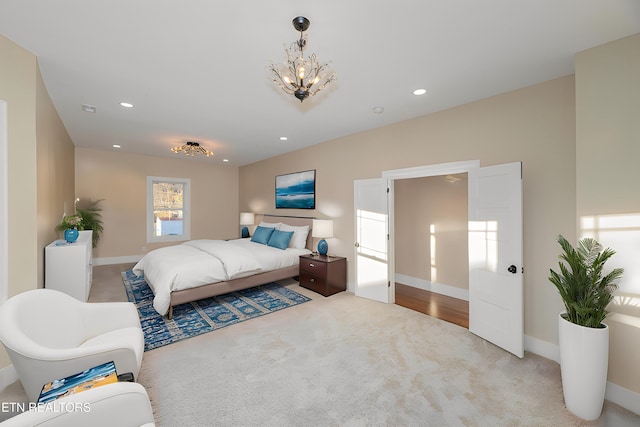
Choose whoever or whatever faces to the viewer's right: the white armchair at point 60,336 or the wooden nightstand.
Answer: the white armchair

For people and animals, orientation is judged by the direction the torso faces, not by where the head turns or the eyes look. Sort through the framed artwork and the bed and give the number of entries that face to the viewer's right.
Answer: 0

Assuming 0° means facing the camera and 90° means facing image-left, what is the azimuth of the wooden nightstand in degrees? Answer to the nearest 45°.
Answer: approximately 45°

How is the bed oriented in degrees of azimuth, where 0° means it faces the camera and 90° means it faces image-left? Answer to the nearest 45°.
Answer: approximately 45°

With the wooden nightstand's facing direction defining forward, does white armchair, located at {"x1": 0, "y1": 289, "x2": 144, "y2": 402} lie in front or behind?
in front

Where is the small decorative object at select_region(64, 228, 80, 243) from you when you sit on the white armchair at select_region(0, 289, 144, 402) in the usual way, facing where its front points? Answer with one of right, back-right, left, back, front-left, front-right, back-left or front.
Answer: left

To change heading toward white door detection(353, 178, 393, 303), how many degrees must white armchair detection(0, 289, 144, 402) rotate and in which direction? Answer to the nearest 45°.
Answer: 0° — it already faces it

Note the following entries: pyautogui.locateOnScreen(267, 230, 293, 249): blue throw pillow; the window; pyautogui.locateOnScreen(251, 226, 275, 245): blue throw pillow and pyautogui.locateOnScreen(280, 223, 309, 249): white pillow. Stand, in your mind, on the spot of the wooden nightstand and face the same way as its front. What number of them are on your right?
4

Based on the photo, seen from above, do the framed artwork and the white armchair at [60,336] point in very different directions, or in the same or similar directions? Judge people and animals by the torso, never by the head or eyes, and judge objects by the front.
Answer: very different directions

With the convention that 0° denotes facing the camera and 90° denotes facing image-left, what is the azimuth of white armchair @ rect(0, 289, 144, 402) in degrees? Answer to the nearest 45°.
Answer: approximately 270°

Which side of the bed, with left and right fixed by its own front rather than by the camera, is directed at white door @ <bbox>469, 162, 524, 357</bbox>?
left
